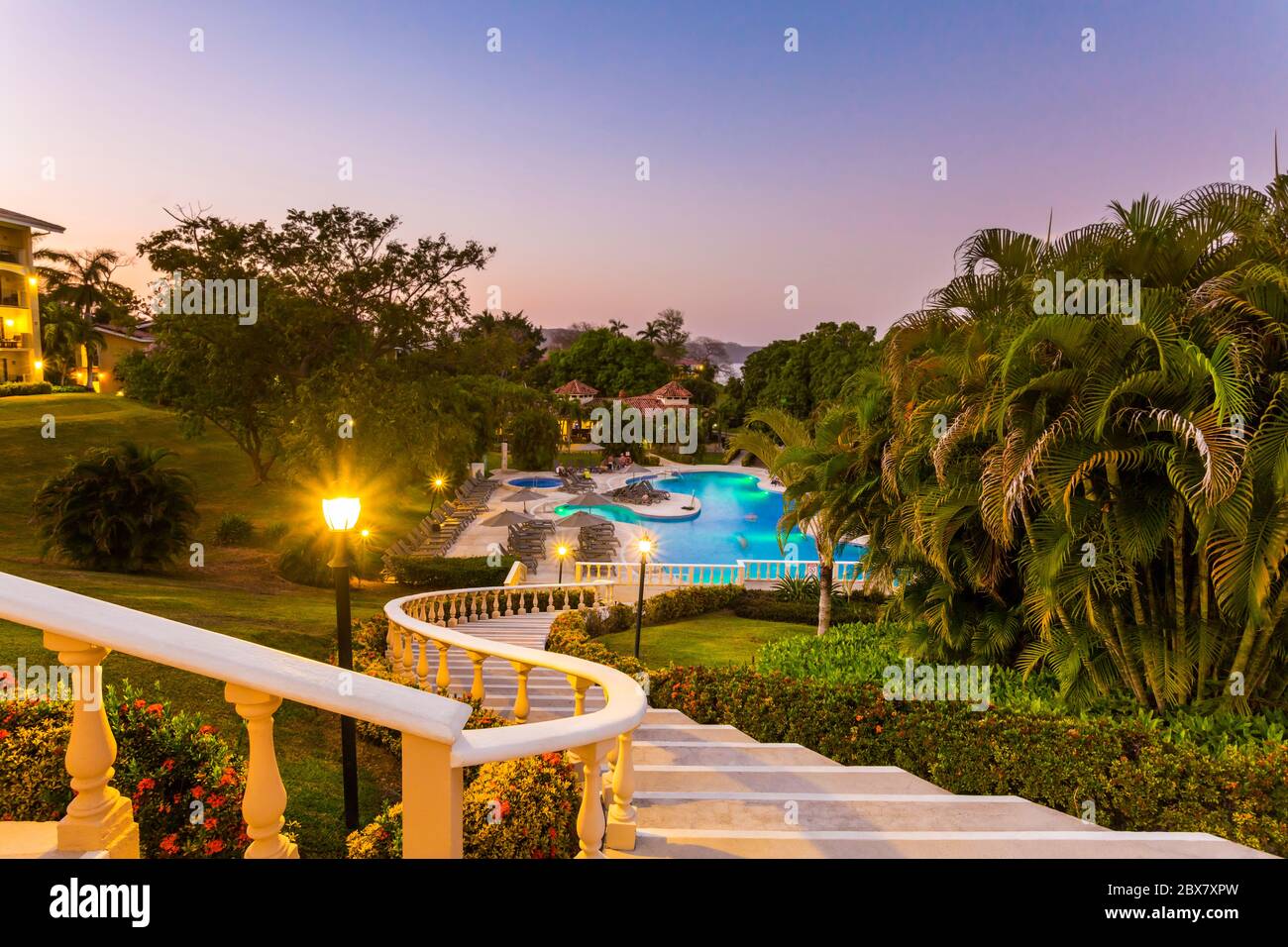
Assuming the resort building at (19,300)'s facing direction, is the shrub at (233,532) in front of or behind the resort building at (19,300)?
in front

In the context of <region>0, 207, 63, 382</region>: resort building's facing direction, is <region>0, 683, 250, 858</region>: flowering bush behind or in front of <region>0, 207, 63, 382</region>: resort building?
in front

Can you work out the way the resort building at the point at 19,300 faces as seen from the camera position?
facing the viewer and to the right of the viewer

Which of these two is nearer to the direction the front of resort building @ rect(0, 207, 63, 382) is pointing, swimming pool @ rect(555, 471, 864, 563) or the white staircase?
the swimming pool

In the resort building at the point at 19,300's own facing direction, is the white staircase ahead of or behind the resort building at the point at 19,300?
ahead
